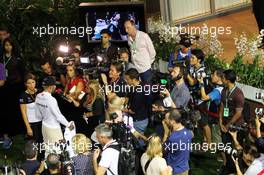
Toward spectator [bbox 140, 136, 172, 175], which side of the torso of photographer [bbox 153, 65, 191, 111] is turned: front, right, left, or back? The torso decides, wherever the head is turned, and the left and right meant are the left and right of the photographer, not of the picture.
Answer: left

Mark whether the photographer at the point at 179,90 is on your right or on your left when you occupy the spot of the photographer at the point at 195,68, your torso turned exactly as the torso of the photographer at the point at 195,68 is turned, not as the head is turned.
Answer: on your left

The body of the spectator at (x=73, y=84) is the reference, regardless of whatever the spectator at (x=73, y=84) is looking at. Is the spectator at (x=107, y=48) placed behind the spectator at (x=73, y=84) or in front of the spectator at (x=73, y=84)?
behind

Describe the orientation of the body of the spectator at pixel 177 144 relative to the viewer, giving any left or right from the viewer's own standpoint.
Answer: facing away from the viewer and to the left of the viewer

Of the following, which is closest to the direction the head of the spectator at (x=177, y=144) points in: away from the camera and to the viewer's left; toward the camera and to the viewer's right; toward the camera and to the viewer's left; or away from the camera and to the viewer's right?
away from the camera and to the viewer's left

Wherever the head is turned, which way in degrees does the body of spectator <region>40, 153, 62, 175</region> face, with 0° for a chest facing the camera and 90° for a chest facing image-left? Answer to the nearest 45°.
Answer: approximately 180°

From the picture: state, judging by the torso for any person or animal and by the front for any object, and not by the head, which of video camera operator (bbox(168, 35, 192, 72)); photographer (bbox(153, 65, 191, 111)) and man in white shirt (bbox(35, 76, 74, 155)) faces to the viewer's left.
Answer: the photographer

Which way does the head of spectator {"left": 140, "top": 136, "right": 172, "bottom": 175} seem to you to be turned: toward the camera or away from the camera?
away from the camera

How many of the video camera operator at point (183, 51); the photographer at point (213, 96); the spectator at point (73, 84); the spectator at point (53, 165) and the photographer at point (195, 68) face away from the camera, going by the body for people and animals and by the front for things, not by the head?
1
